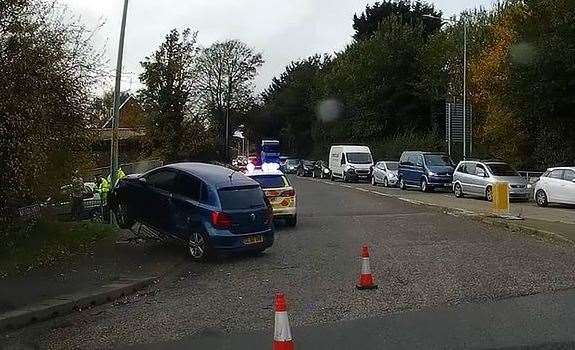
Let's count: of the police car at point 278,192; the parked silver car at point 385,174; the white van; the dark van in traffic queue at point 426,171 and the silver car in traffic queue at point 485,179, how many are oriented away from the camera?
1

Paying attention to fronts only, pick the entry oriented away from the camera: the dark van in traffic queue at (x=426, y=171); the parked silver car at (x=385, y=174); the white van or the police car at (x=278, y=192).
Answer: the police car

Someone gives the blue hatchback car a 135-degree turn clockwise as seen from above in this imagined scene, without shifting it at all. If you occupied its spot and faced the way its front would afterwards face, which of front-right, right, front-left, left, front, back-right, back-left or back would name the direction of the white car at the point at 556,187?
front-left

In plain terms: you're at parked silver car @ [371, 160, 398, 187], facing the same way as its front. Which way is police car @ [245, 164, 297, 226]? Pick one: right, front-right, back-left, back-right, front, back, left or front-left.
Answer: front-right

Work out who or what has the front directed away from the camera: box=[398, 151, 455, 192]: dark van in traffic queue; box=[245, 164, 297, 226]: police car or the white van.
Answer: the police car

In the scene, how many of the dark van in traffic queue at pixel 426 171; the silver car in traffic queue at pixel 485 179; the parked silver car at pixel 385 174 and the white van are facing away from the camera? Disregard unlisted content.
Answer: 0

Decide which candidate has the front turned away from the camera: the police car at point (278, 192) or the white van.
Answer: the police car

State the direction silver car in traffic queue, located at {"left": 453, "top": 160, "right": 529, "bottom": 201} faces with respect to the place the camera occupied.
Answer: facing the viewer and to the right of the viewer

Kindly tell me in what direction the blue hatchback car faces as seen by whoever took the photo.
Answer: facing away from the viewer and to the left of the viewer

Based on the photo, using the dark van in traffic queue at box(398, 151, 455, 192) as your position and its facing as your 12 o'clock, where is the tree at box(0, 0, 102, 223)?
The tree is roughly at 2 o'clock from the dark van in traffic queue.

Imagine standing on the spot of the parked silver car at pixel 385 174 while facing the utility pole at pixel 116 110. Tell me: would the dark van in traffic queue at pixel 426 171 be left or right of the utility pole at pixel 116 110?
left

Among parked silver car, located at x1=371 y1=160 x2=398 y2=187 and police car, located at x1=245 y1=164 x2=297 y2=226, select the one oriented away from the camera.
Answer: the police car

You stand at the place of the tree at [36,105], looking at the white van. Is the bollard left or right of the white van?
right

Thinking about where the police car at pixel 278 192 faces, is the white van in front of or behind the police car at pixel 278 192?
in front

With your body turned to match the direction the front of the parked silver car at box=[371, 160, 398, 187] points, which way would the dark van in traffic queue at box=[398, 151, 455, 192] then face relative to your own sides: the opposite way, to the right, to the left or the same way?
the same way

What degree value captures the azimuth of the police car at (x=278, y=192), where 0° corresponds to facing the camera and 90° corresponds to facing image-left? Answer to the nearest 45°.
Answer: approximately 180°

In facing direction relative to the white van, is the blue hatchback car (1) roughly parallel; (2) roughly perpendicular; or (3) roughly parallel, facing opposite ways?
roughly parallel, facing opposite ways

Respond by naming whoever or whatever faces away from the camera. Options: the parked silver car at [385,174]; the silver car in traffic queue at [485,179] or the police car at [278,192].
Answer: the police car
